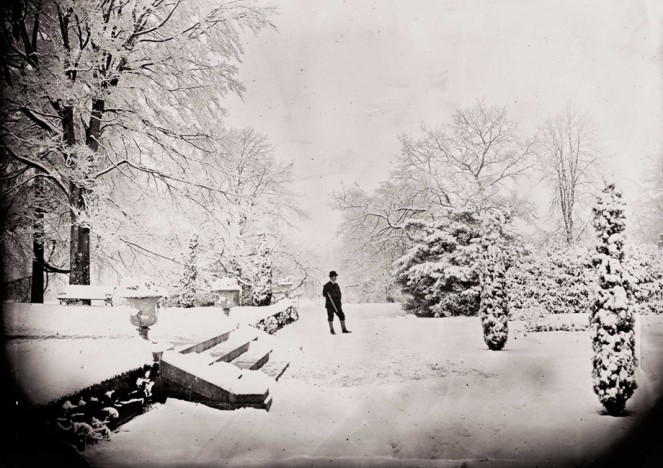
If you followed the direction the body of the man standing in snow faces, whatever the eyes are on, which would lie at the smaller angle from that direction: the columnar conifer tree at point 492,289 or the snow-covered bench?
the columnar conifer tree

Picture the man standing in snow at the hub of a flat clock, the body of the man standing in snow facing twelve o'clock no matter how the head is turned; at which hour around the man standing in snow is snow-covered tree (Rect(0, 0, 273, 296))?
The snow-covered tree is roughly at 4 o'clock from the man standing in snow.

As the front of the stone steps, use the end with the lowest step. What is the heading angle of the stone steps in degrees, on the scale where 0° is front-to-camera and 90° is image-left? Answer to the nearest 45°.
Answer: approximately 315°

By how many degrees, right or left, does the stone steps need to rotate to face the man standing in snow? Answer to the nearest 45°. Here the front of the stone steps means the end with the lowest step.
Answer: approximately 90° to its left

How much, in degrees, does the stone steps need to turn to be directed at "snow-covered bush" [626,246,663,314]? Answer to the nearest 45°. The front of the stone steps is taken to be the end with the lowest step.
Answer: approximately 45° to its left

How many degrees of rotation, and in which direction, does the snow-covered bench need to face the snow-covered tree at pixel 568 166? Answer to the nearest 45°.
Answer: approximately 135° to its left
